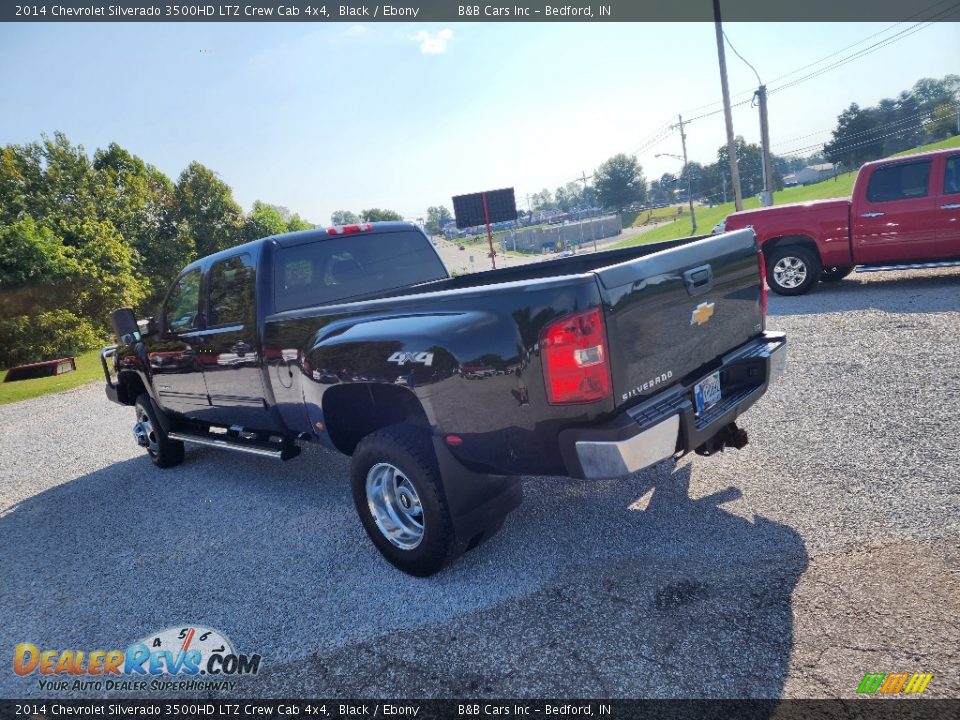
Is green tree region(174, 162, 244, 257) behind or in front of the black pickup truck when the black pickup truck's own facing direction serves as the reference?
in front

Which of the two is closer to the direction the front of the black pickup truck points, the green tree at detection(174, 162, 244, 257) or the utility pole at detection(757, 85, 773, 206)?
the green tree

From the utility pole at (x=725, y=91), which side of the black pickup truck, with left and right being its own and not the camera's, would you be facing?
right

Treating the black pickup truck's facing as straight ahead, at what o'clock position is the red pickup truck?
The red pickup truck is roughly at 3 o'clock from the black pickup truck.

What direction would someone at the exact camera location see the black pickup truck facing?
facing away from the viewer and to the left of the viewer
